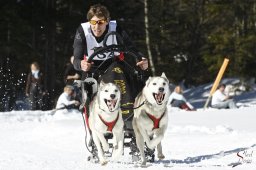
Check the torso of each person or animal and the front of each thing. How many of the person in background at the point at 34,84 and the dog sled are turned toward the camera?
2

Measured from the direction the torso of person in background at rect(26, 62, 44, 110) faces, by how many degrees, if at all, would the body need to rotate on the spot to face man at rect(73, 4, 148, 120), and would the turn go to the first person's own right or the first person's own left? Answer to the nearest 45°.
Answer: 0° — they already face them

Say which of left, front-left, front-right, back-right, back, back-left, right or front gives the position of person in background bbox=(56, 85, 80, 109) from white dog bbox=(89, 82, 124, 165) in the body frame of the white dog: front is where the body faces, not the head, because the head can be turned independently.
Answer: back

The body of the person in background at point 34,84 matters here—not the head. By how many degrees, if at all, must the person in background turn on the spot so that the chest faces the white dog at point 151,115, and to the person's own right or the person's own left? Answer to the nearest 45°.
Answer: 0° — they already face it

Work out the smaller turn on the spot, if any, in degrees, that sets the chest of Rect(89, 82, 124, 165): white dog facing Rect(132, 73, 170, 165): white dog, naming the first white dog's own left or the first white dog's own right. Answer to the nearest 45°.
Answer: approximately 90° to the first white dog's own left

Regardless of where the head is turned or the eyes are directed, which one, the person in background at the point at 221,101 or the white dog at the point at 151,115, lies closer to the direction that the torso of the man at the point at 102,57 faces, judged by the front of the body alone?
the white dog

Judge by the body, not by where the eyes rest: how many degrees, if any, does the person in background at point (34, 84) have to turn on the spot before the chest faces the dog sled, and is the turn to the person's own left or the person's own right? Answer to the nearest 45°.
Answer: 0° — they already face it

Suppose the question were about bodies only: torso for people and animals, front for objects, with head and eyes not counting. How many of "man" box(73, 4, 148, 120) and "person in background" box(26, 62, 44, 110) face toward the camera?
2

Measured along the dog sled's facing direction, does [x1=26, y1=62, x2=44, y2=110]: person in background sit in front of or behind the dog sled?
behind

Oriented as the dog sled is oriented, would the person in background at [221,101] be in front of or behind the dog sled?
behind
